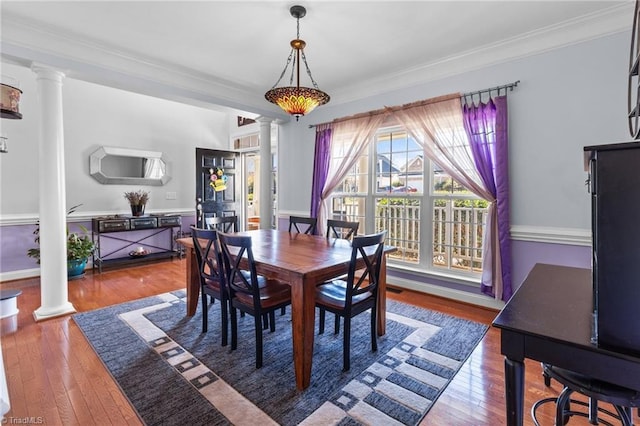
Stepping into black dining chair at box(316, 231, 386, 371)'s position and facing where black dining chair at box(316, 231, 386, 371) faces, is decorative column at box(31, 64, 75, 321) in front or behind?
in front

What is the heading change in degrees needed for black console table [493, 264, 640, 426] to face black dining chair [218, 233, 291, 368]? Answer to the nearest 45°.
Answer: approximately 45° to its right

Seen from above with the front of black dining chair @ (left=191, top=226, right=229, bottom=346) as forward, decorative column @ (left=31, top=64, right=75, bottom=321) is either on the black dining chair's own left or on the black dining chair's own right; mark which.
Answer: on the black dining chair's own left

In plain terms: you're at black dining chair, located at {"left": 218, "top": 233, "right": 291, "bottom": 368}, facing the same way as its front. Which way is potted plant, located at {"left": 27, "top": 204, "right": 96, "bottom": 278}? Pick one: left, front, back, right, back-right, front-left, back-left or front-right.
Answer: left

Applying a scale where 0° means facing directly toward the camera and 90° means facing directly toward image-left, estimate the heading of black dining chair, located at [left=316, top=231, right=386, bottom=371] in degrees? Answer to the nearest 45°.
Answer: approximately 135°

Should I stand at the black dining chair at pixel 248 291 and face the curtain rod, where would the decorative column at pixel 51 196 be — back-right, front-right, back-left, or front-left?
back-left

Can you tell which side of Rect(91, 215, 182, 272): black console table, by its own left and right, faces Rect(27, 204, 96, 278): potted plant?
right

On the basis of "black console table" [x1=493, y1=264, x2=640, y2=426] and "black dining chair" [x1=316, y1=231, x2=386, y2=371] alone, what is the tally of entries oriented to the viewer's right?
0

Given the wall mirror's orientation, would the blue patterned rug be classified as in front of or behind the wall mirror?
in front

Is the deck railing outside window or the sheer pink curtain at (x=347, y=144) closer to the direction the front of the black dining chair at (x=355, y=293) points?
the sheer pink curtain

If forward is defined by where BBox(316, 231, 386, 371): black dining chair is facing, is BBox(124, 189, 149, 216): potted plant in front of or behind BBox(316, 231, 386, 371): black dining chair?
in front
